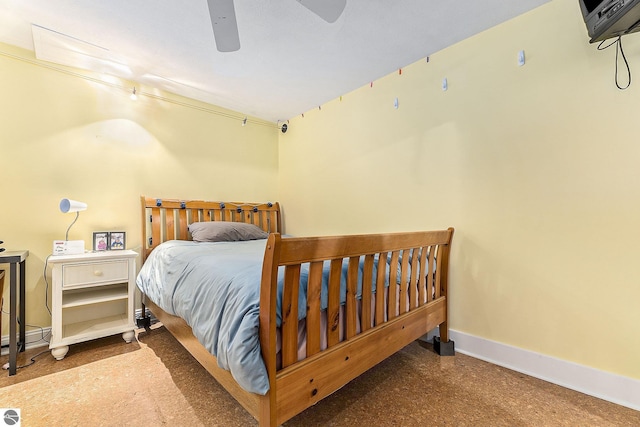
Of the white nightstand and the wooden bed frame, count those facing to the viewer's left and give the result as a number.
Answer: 0

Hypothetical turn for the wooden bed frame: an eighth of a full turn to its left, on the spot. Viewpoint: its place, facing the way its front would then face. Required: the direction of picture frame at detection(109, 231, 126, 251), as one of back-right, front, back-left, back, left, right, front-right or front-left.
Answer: back-left

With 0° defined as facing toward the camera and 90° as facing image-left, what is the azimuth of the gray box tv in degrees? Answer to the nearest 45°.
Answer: approximately 45°

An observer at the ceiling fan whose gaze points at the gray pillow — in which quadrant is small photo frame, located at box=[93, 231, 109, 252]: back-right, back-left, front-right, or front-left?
front-left

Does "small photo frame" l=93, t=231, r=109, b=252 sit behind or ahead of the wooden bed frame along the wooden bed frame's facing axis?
behind

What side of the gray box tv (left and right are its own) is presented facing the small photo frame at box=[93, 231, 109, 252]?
front

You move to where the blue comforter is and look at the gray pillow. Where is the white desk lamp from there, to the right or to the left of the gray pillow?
left

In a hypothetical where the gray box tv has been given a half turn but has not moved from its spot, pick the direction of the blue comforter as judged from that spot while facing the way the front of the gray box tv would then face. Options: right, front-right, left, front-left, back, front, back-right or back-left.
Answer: back

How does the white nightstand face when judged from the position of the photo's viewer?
facing the viewer and to the right of the viewer
